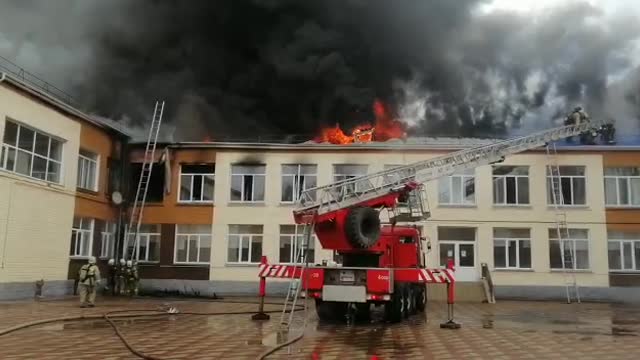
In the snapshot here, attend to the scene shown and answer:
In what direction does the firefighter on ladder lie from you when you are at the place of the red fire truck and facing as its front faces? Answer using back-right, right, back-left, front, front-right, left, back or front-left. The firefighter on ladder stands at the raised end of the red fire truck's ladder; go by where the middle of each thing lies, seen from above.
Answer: front-right

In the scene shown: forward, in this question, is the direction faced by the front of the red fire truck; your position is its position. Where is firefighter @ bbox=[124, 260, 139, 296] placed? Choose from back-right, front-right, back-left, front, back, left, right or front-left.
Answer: front-left

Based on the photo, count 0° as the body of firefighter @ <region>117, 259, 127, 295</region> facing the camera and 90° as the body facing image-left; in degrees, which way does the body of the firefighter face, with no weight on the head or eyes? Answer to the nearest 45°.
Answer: approximately 180°

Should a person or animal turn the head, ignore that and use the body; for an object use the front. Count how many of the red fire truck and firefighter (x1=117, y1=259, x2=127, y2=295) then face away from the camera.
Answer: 2

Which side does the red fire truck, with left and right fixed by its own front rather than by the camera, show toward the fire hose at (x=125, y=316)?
left

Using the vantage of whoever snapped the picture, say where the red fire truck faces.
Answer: facing away from the viewer

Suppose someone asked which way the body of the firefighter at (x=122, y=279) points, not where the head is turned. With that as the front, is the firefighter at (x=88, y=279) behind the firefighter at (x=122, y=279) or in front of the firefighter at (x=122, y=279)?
behind

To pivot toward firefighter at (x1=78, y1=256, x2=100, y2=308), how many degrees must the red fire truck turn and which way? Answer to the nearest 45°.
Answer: approximately 90° to its left

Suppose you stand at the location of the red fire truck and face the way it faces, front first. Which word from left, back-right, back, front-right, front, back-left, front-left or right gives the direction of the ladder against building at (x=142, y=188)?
front-left
